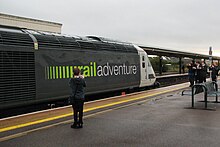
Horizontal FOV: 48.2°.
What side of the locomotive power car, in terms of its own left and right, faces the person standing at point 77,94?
right

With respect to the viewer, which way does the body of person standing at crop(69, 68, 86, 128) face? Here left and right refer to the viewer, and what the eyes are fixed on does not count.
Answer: facing away from the viewer

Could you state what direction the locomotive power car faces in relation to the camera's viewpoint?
facing away from the viewer and to the right of the viewer

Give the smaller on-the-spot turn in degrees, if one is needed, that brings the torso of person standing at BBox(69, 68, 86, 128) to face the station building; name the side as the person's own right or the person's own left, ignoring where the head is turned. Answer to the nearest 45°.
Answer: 0° — they already face it

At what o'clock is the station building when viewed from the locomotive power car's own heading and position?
The station building is roughly at 10 o'clock from the locomotive power car.
